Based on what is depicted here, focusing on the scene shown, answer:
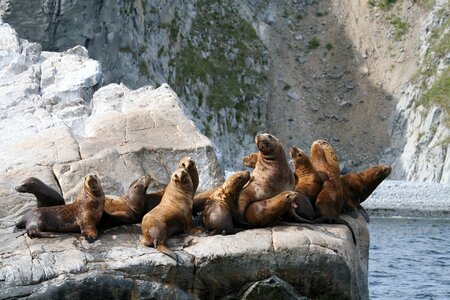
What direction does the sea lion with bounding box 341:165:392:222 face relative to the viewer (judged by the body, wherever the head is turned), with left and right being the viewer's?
facing to the right of the viewer

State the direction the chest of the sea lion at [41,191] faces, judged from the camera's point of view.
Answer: to the viewer's left

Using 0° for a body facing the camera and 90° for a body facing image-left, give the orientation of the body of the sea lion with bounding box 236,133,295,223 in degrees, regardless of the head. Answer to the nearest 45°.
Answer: approximately 45°

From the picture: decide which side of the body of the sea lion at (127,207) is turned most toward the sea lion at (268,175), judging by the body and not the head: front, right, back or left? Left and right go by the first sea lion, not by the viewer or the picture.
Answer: front

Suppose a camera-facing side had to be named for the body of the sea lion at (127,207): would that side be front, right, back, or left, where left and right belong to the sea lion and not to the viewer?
right

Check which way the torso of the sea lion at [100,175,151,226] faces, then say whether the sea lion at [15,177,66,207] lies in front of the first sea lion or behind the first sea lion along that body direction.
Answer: behind

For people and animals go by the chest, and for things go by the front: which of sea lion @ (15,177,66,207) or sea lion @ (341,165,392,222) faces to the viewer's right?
sea lion @ (341,165,392,222)
